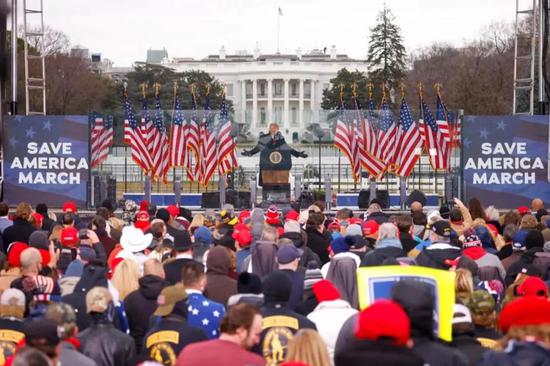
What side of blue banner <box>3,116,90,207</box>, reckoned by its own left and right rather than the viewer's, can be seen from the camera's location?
front

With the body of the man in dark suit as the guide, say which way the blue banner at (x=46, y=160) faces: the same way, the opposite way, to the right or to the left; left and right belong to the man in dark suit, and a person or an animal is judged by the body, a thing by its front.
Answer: the same way

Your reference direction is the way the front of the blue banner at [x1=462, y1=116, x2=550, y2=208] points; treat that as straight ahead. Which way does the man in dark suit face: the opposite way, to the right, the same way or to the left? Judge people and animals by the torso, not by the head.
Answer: the same way

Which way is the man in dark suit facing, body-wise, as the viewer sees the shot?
toward the camera

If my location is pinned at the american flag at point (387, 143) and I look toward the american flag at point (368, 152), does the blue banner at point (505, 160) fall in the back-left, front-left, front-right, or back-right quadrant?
back-left

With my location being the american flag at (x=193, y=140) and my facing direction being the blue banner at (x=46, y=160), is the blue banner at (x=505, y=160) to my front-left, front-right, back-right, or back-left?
back-left

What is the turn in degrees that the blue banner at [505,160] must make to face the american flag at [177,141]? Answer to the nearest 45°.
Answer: approximately 90° to its right
